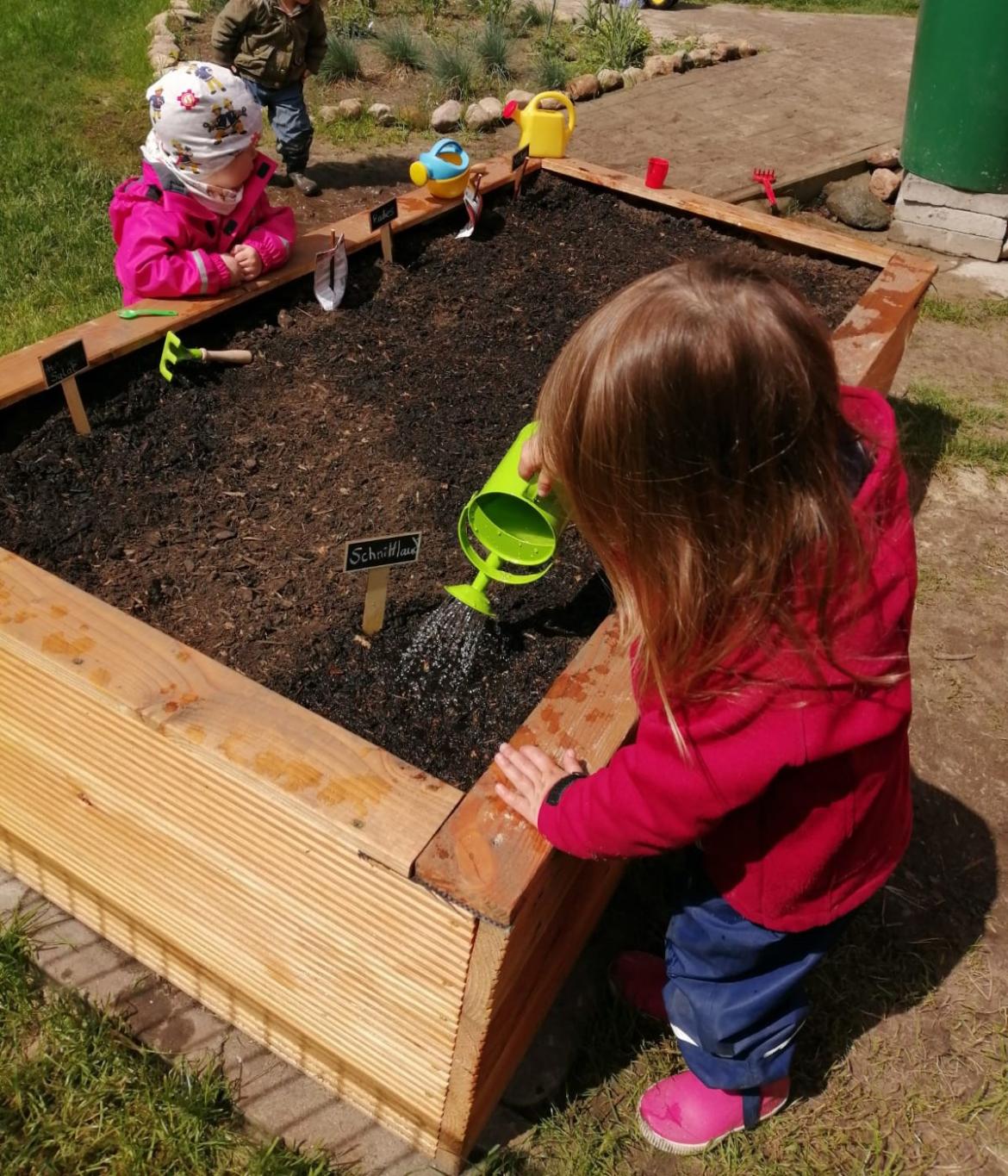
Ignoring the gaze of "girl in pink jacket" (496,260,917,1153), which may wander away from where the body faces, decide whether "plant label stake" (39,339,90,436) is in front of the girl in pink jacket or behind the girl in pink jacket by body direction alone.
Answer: in front

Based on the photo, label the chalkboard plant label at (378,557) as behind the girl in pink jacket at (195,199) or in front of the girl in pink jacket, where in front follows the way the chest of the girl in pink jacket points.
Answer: in front

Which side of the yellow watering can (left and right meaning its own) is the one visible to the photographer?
left

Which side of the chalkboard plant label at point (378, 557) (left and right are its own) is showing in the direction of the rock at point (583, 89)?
back

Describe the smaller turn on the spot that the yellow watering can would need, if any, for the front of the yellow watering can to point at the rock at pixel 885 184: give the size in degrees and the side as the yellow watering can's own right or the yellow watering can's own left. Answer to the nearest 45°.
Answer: approximately 135° to the yellow watering can's own right

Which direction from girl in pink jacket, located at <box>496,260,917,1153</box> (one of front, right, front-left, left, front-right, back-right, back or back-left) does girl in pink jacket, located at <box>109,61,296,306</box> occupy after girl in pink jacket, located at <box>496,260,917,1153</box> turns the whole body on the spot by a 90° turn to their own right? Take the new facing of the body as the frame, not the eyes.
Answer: front-left

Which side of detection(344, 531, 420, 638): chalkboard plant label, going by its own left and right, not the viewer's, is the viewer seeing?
front

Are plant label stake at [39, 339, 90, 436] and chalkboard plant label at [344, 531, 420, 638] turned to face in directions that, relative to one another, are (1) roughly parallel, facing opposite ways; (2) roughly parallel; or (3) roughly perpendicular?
roughly parallel

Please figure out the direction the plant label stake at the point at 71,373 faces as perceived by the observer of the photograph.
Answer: facing the viewer

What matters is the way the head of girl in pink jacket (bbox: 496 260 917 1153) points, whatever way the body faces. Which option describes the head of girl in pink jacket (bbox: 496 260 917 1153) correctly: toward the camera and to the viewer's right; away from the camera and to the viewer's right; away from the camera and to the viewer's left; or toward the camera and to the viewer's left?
away from the camera and to the viewer's left

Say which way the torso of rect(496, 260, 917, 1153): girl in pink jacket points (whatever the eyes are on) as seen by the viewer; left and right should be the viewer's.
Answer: facing to the left of the viewer
